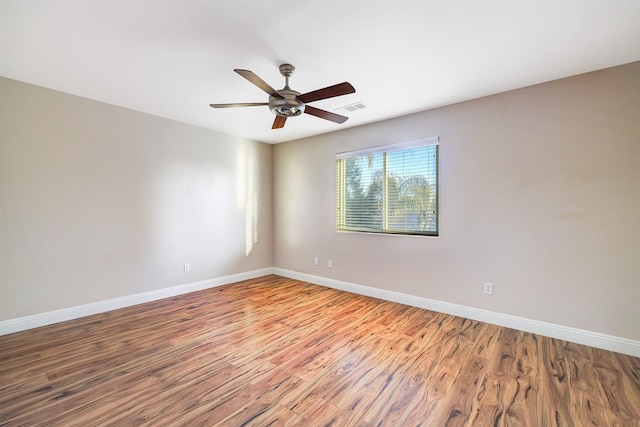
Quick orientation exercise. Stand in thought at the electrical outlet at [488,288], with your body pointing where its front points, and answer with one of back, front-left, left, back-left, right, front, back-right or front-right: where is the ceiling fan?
front-right

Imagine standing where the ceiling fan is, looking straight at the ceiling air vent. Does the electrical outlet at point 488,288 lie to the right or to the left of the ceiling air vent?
right

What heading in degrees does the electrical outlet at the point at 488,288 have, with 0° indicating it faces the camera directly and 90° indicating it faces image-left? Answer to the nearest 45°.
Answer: approximately 0°

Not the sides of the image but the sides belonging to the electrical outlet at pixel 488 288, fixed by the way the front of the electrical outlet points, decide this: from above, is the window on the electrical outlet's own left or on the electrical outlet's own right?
on the electrical outlet's own right

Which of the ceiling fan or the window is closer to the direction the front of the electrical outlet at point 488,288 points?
the ceiling fan
